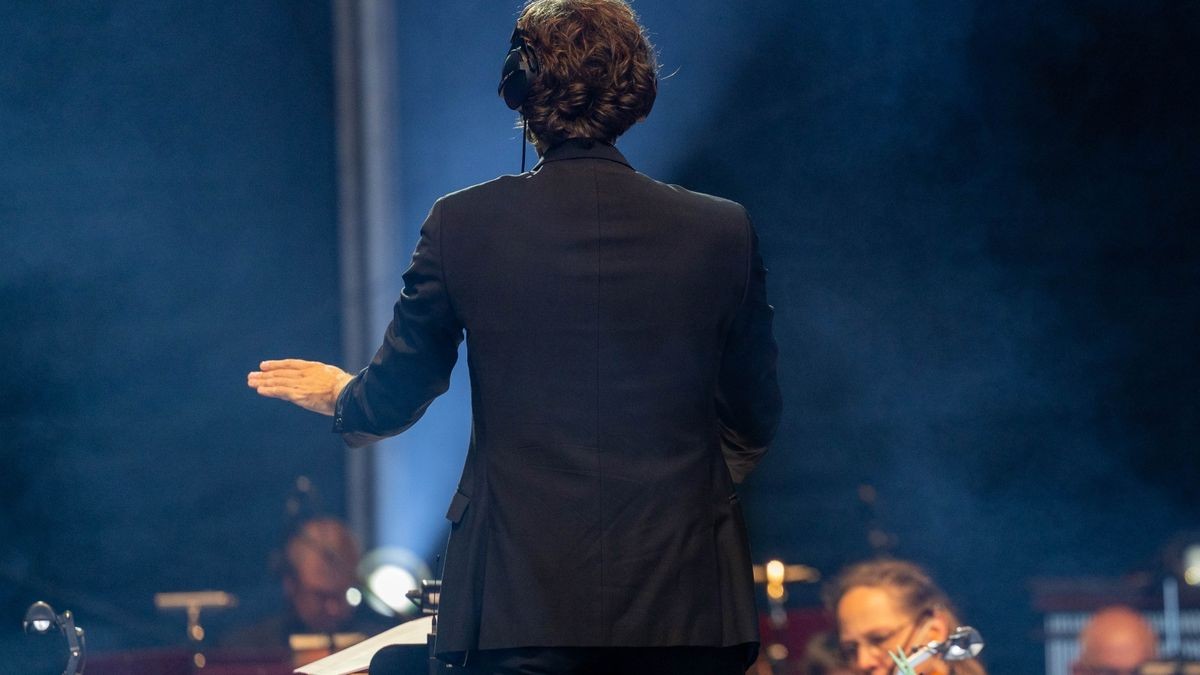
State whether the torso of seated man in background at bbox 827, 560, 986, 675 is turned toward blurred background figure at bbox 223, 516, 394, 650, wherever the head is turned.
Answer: no

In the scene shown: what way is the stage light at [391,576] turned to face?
toward the camera

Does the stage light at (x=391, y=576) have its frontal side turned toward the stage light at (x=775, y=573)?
no

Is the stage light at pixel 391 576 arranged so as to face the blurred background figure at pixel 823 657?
no

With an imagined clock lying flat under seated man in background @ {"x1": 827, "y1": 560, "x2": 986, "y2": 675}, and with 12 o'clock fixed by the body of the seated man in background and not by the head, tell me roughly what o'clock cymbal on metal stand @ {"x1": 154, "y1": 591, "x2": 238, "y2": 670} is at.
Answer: The cymbal on metal stand is roughly at 2 o'clock from the seated man in background.

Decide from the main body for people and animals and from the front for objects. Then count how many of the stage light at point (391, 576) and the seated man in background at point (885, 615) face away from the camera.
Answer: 0

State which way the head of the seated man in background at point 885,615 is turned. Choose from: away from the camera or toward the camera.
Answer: toward the camera

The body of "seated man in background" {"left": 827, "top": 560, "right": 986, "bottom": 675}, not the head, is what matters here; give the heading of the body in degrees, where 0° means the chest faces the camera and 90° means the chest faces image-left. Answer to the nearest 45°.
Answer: approximately 45°

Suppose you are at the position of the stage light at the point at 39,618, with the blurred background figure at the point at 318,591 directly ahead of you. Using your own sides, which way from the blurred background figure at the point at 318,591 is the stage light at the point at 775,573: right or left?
right

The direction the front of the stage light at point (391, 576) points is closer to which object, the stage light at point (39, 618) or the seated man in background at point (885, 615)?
the stage light

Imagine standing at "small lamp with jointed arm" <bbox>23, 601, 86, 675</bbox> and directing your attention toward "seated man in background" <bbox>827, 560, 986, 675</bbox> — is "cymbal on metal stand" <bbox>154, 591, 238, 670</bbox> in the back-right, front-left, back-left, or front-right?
front-left

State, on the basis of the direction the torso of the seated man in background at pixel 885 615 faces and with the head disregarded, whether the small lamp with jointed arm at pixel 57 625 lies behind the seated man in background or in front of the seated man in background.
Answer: in front

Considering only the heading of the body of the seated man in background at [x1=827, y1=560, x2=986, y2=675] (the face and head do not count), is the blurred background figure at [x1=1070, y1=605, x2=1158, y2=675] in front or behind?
behind
